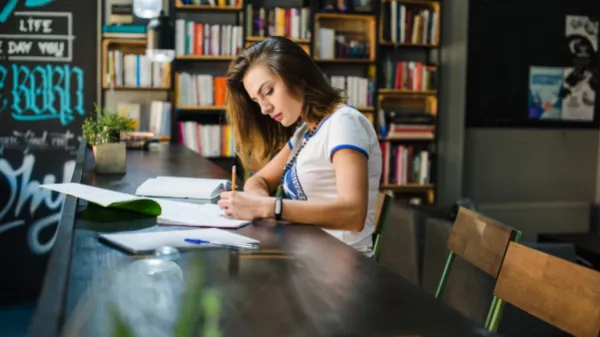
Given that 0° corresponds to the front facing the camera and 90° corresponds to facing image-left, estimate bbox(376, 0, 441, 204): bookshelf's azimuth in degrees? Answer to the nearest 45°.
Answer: approximately 0°

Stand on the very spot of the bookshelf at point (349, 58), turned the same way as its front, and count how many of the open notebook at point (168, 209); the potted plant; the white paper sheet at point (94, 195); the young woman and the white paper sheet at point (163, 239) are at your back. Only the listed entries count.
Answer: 0

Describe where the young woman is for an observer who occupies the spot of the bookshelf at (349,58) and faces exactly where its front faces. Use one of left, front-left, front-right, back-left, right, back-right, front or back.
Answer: front

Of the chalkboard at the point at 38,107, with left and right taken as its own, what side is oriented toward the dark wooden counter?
front

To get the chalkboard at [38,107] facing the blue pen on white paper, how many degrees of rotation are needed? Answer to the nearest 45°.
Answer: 0° — it already faces it

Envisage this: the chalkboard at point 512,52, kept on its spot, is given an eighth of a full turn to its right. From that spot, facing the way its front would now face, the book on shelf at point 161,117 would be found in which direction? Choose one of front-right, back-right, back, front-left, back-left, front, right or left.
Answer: front

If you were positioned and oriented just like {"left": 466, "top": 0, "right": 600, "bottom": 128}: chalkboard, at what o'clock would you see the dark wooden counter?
The dark wooden counter is roughly at 12 o'clock from the chalkboard.

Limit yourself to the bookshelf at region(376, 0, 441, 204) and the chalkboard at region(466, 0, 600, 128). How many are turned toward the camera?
2

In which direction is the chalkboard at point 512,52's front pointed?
toward the camera

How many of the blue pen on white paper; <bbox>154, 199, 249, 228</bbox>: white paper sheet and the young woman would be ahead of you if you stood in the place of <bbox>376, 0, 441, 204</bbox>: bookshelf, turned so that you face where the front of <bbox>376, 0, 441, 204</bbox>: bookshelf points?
3

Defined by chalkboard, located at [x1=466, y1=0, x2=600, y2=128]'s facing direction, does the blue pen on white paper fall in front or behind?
in front

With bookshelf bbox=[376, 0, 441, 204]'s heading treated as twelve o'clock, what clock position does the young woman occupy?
The young woman is roughly at 12 o'clock from the bookshelf.

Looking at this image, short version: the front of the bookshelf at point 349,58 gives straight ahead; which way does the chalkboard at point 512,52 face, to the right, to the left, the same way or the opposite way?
the same way

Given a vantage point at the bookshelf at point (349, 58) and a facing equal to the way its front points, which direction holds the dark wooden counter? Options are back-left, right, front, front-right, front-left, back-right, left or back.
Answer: front

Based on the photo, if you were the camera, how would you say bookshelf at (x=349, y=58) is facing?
facing the viewer

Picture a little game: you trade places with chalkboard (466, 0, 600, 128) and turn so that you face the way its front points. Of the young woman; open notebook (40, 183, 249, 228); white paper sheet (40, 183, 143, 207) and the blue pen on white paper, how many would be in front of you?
4

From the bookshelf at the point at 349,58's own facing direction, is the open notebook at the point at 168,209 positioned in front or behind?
in front

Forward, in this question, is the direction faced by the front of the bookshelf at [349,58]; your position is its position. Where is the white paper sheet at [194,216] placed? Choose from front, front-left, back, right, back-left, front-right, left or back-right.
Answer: front
